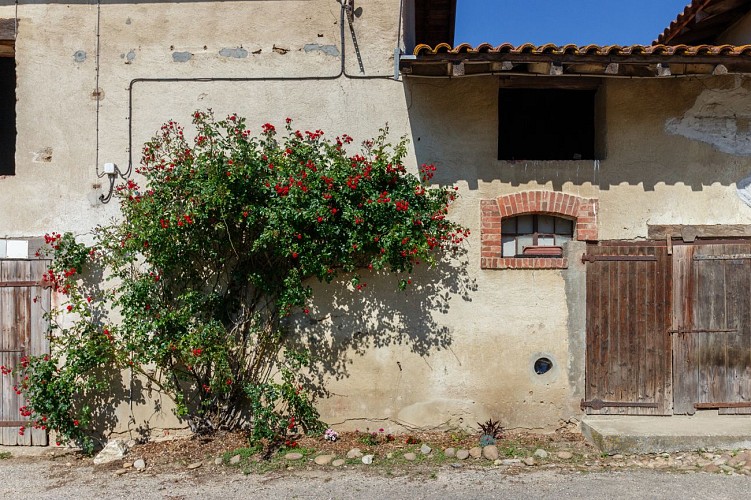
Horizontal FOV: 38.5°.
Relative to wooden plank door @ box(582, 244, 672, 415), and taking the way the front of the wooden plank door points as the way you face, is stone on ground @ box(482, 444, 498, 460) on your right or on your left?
on your right

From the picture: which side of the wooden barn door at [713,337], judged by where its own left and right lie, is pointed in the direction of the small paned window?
right

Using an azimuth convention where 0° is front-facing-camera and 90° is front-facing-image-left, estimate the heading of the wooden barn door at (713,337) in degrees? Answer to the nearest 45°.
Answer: approximately 0°

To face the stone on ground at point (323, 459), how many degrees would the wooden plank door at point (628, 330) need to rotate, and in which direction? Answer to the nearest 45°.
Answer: approximately 45° to its right

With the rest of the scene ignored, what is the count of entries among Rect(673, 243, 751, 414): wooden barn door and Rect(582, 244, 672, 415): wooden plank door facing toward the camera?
2
